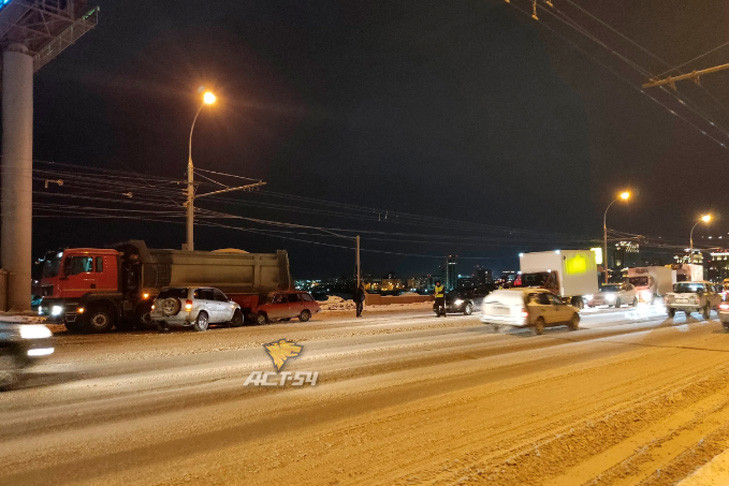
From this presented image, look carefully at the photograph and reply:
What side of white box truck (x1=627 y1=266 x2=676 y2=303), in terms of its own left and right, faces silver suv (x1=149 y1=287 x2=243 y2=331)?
front

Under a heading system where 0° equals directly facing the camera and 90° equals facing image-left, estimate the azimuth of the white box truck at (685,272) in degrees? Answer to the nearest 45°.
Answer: approximately 45°

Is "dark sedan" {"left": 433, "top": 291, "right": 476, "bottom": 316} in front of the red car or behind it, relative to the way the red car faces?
behind

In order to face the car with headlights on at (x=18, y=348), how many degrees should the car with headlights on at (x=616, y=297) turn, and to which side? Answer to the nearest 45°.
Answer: approximately 45° to its left

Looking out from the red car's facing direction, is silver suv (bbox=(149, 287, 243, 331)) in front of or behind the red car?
in front

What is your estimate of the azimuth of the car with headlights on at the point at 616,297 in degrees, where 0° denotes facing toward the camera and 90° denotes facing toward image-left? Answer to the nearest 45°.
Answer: approximately 45°

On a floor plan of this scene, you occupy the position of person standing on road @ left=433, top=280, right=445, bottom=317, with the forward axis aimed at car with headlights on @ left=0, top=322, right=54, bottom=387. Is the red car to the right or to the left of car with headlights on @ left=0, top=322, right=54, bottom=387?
right

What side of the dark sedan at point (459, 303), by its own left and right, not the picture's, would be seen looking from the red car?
front

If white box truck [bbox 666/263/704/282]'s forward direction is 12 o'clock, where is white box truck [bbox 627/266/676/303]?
white box truck [bbox 627/266/676/303] is roughly at 11 o'clock from white box truck [bbox 666/263/704/282].

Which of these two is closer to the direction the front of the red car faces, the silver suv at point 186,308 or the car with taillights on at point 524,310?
the silver suv
